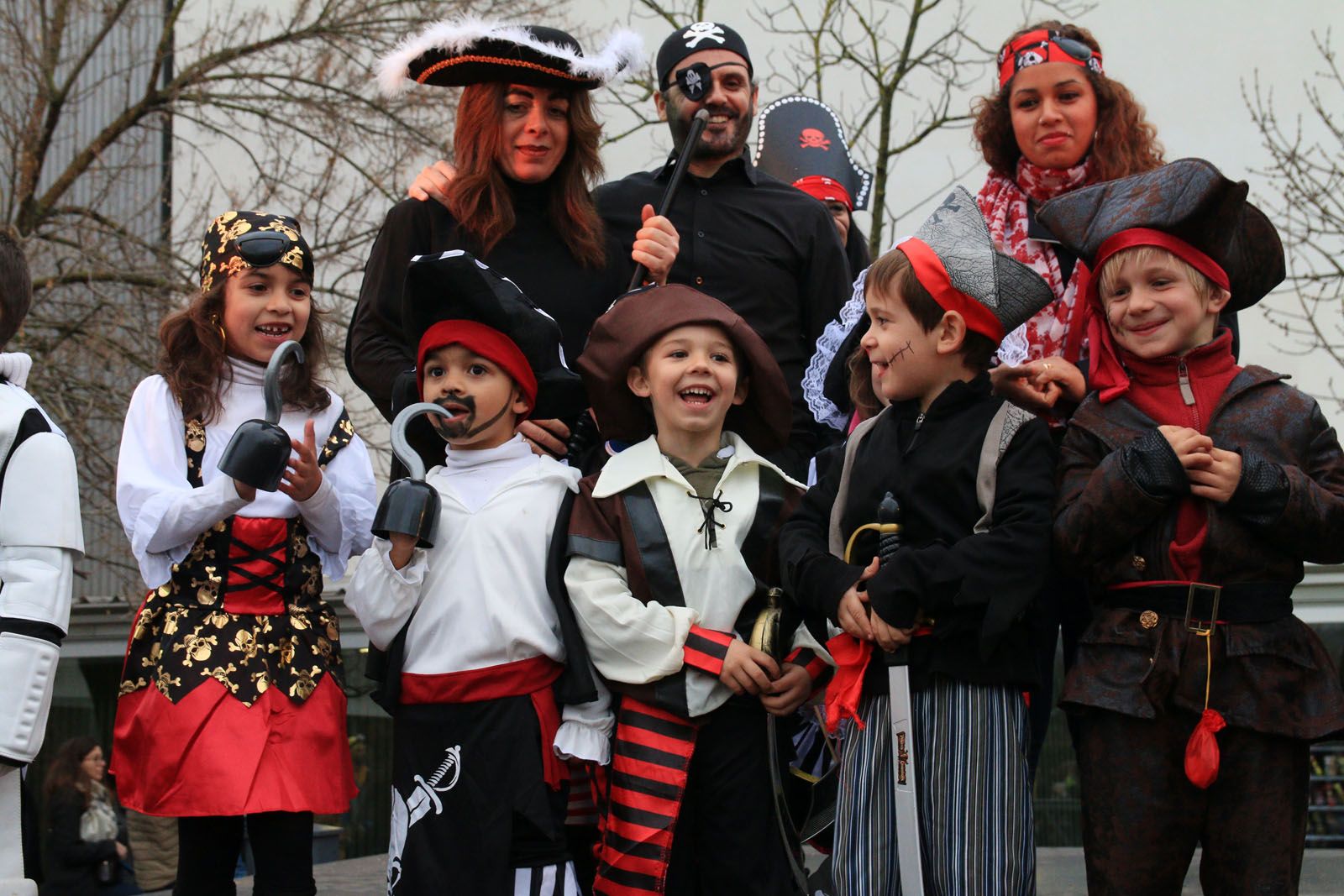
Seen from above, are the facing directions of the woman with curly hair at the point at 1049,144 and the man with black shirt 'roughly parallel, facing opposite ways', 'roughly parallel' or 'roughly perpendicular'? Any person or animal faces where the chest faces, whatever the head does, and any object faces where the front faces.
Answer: roughly parallel

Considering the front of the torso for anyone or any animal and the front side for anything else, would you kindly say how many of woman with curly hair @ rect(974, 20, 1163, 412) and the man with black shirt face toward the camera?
2

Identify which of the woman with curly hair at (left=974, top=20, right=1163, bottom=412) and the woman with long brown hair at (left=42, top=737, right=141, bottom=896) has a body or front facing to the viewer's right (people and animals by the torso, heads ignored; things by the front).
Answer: the woman with long brown hair

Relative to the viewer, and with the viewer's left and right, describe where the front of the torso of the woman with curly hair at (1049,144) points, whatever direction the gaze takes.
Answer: facing the viewer

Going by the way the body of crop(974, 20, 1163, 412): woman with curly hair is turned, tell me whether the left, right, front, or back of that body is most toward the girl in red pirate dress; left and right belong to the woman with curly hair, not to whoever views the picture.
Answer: right

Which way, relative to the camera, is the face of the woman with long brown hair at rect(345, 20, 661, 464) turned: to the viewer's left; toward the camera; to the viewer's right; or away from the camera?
toward the camera

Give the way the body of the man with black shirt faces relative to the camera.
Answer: toward the camera

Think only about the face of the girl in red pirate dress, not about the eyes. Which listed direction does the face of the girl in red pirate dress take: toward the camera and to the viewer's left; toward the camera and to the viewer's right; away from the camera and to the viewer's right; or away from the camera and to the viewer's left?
toward the camera and to the viewer's right

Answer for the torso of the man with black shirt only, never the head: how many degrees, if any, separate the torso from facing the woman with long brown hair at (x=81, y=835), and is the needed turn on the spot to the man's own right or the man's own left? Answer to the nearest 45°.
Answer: approximately 135° to the man's own right

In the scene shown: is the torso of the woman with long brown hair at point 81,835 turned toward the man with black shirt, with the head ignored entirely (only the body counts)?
no

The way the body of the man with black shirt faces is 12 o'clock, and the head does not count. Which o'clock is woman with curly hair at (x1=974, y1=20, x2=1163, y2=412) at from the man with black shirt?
The woman with curly hair is roughly at 10 o'clock from the man with black shirt.

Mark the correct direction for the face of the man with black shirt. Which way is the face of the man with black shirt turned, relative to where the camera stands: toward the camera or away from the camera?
toward the camera
